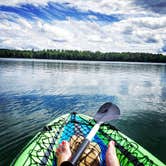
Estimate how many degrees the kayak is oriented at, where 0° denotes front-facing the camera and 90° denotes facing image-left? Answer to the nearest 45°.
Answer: approximately 180°
